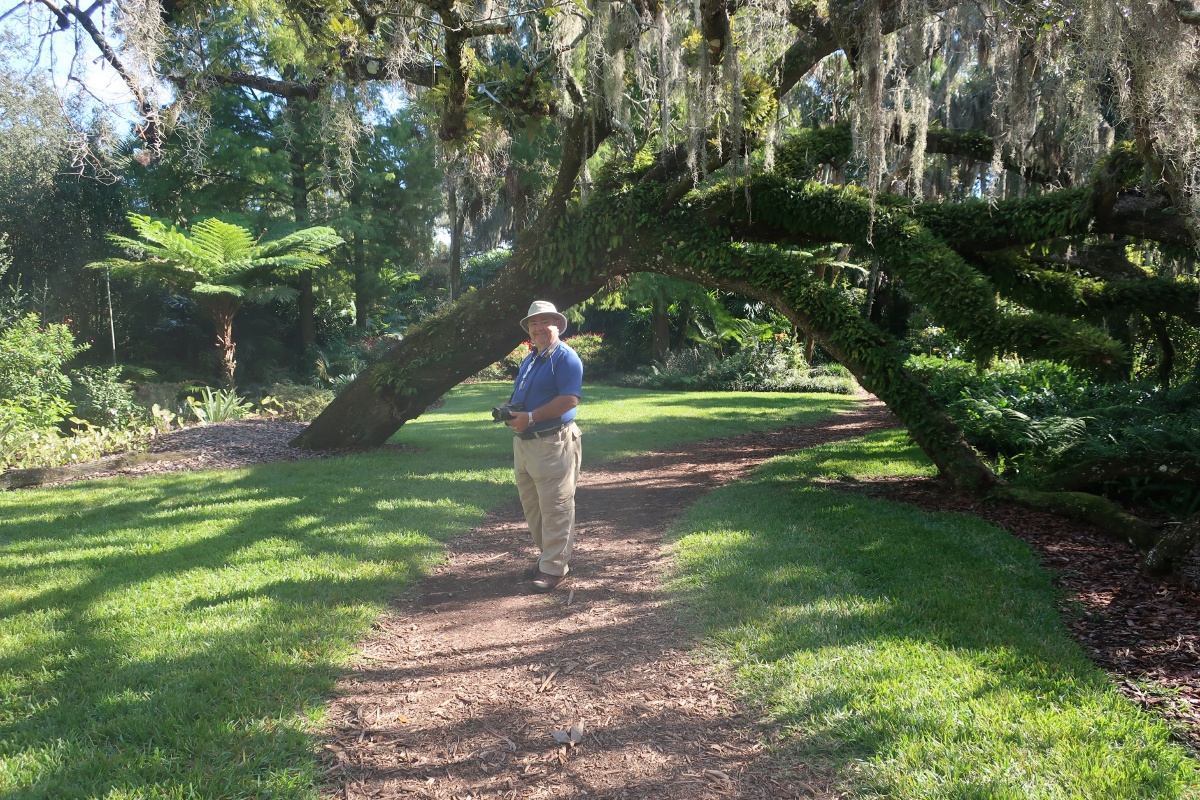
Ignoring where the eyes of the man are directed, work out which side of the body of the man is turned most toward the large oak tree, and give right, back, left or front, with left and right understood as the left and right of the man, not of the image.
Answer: back

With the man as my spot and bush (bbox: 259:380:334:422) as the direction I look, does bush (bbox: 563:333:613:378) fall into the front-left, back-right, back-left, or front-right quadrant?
front-right

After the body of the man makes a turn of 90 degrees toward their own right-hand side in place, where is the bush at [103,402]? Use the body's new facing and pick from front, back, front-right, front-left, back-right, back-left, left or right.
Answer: front

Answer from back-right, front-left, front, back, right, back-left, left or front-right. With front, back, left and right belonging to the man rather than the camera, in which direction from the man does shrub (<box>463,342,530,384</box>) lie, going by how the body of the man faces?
back-right

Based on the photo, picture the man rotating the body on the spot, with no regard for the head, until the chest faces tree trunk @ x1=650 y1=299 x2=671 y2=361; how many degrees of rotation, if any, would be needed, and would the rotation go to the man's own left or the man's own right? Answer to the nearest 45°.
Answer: approximately 135° to the man's own right

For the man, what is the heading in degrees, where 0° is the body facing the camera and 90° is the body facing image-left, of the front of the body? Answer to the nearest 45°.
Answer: approximately 45°

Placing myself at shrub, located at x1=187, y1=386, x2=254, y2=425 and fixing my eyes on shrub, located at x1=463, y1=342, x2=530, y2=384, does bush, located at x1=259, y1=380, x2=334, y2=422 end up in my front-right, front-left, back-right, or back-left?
front-right

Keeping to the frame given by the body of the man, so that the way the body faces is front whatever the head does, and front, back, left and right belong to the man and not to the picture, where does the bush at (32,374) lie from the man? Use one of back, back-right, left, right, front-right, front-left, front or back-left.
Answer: right

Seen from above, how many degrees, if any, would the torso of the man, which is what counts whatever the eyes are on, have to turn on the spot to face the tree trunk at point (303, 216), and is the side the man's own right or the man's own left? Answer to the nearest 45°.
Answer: approximately 135° to the man's own right

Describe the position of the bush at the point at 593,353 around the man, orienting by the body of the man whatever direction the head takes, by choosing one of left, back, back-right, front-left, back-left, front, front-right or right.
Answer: back-right

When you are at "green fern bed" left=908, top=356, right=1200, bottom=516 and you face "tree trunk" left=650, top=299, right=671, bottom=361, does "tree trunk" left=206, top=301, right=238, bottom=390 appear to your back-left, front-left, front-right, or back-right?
front-left
